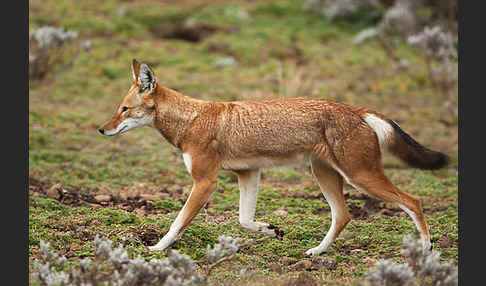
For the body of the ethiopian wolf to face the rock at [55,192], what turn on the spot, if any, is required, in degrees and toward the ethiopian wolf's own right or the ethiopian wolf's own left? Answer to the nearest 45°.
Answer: approximately 45° to the ethiopian wolf's own right

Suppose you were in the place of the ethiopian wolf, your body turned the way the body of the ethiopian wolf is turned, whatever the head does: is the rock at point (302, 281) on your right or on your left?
on your left

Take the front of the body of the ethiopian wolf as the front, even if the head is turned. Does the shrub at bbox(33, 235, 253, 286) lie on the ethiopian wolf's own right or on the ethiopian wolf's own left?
on the ethiopian wolf's own left

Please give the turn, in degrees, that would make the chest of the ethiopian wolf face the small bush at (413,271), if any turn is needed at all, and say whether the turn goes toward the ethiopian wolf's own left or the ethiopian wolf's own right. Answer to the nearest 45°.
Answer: approximately 135° to the ethiopian wolf's own left

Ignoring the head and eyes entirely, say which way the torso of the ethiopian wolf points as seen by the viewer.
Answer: to the viewer's left

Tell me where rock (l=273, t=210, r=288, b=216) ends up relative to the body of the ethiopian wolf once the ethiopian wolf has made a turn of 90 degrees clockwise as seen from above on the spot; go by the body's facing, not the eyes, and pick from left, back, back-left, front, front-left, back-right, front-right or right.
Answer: front

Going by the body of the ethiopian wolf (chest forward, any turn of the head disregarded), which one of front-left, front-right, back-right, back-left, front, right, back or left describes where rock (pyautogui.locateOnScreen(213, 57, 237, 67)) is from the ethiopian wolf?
right
